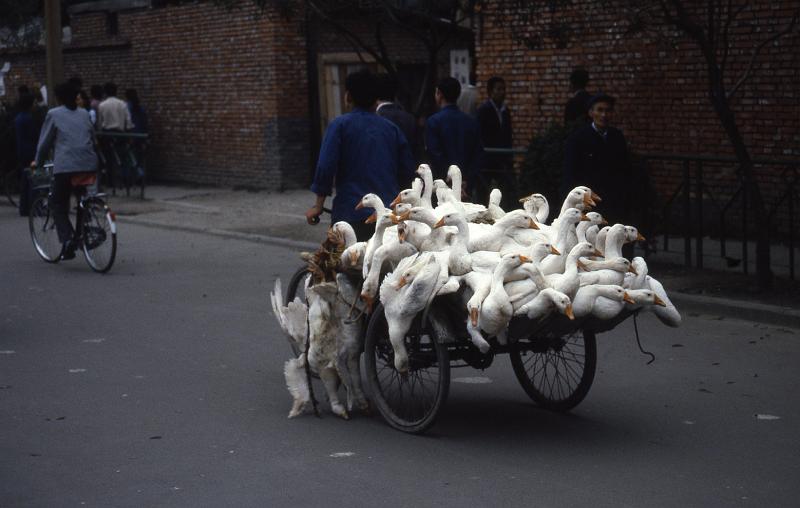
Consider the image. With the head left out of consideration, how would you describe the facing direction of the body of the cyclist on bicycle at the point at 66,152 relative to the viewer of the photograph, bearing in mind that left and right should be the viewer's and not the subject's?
facing away from the viewer and to the left of the viewer

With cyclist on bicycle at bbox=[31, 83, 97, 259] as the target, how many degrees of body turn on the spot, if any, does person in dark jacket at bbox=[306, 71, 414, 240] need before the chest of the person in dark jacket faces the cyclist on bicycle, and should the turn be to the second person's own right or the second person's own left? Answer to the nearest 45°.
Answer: approximately 45° to the second person's own left

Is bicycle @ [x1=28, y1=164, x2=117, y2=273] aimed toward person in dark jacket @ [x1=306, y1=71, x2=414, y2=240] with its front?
no

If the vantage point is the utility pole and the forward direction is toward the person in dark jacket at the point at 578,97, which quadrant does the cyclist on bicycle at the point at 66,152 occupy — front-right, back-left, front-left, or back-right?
front-right

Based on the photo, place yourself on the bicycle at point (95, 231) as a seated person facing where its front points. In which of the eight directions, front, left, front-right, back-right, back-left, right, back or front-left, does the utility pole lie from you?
front-right

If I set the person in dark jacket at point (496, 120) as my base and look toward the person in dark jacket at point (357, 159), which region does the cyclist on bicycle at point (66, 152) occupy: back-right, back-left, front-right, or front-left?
front-right

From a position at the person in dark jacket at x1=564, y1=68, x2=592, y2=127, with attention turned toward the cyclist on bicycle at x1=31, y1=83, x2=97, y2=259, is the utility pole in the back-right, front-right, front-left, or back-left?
front-right

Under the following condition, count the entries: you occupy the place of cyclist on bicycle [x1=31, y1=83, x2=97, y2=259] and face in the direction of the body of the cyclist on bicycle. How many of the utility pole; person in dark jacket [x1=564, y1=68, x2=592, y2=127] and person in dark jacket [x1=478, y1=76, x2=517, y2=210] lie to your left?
0

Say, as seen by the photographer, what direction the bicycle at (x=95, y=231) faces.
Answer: facing away from the viewer and to the left of the viewer

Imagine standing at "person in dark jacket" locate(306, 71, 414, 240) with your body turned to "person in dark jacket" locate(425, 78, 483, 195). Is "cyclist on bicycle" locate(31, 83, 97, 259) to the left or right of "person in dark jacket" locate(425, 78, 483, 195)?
left

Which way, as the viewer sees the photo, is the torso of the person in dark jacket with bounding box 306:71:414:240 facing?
away from the camera

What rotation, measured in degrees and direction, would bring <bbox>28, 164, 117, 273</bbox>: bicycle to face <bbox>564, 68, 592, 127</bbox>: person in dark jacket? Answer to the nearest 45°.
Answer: approximately 135° to its right

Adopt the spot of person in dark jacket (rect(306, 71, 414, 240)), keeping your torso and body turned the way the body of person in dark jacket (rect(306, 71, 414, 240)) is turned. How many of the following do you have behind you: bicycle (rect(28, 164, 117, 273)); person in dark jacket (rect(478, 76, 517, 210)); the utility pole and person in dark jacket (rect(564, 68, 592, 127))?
0
